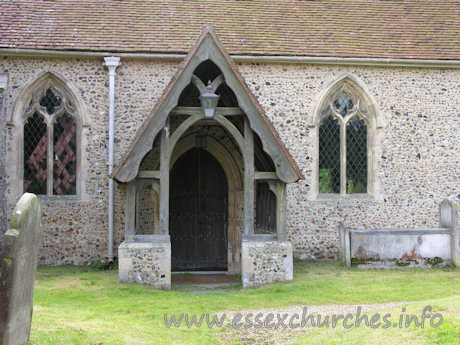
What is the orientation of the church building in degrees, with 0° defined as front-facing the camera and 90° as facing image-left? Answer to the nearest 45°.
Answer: approximately 0°
